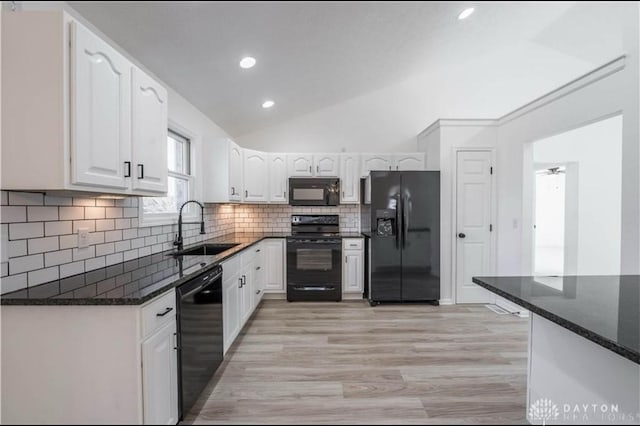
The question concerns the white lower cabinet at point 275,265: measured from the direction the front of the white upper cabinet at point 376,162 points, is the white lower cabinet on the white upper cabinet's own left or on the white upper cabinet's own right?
on the white upper cabinet's own right

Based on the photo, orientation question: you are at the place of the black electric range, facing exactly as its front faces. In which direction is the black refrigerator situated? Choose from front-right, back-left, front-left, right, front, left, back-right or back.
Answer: left

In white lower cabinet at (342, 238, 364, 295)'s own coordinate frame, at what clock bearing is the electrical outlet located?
The electrical outlet is roughly at 1 o'clock from the white lower cabinet.

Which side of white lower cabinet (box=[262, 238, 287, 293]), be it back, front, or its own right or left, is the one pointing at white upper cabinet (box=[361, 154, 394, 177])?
left

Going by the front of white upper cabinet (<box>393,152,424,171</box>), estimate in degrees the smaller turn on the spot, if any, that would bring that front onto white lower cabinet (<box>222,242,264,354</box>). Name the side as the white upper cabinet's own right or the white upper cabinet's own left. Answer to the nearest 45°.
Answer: approximately 45° to the white upper cabinet's own right
